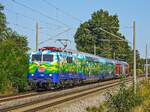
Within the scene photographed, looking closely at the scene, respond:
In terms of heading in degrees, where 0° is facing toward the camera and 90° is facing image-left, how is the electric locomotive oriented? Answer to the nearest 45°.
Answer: approximately 45°
